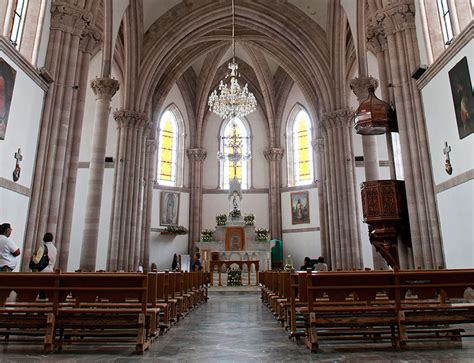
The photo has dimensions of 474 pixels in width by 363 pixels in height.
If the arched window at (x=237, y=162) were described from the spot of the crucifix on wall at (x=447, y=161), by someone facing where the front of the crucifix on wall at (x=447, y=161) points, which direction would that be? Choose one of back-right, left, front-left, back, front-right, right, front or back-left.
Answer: right

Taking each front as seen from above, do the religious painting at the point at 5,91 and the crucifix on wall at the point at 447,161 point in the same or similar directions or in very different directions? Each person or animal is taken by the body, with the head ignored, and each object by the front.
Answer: very different directions

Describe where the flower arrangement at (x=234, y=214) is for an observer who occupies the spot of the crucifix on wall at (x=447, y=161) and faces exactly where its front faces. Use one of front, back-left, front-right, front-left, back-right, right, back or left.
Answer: right

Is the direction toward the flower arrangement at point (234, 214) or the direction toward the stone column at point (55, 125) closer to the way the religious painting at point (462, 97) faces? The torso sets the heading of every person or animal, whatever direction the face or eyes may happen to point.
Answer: the stone column

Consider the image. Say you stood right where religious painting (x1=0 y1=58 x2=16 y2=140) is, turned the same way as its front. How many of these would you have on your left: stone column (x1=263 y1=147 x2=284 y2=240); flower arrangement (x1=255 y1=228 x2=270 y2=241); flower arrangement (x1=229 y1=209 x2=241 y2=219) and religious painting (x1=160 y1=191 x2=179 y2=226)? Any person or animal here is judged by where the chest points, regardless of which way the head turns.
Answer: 4

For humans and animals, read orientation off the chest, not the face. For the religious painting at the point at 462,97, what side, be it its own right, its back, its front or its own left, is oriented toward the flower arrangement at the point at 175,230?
right

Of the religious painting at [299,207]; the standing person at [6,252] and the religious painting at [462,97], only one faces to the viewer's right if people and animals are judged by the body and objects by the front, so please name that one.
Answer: the standing person

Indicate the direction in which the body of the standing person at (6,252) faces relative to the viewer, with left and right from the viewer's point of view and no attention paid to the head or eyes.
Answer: facing to the right of the viewer

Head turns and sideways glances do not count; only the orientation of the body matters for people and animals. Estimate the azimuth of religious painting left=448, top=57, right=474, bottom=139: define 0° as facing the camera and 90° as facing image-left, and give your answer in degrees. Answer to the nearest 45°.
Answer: approximately 45°

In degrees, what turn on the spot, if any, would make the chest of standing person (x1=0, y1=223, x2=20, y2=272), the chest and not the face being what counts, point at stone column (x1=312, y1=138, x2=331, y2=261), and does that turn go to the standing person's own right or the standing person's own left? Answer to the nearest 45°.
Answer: approximately 45° to the standing person's own left
